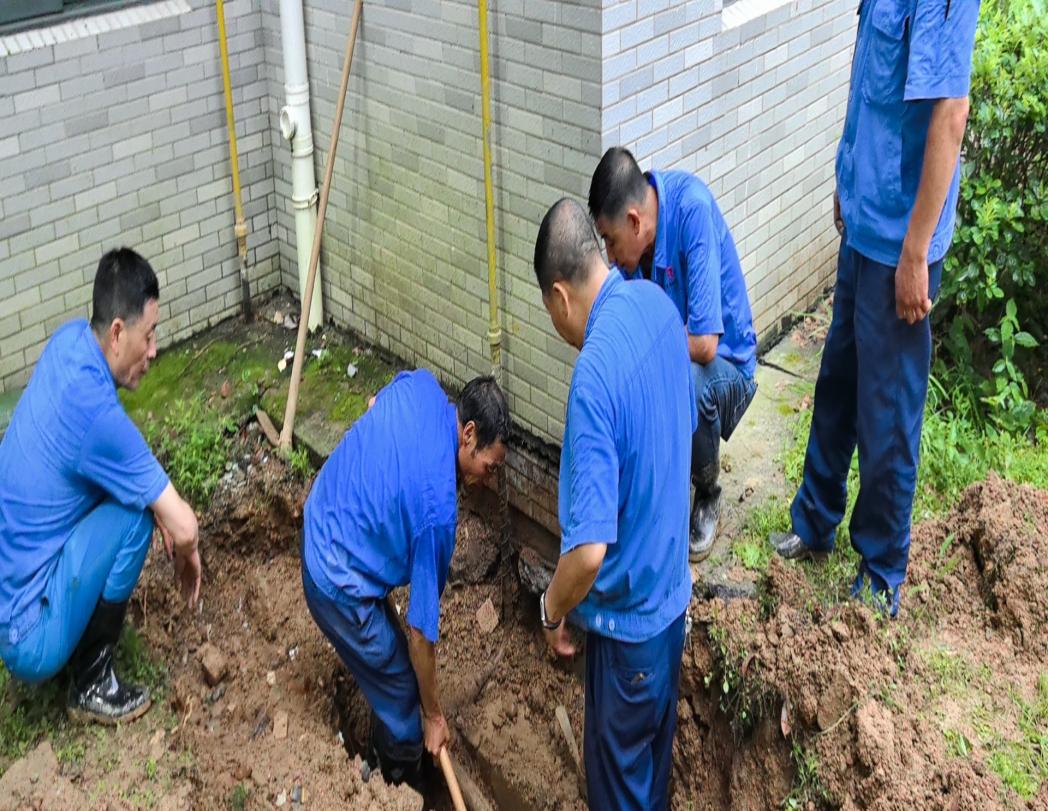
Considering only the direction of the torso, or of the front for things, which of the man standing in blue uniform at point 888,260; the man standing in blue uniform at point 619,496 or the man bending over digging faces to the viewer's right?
the man bending over digging

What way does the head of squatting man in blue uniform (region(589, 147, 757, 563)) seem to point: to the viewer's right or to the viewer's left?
to the viewer's left

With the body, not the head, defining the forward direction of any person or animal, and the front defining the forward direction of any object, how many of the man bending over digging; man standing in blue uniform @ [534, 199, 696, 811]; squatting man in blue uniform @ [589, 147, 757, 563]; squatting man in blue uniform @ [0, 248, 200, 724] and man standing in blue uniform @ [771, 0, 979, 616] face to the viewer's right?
2

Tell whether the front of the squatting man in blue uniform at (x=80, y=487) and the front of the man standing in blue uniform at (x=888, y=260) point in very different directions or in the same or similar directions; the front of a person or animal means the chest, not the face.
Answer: very different directions

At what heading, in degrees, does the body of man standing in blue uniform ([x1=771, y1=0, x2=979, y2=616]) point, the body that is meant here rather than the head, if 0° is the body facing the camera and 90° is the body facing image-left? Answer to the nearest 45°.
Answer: approximately 45°

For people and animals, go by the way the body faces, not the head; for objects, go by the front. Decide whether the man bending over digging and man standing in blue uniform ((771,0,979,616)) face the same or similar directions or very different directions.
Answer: very different directions

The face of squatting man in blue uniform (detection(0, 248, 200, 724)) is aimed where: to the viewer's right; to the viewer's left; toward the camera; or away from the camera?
to the viewer's right

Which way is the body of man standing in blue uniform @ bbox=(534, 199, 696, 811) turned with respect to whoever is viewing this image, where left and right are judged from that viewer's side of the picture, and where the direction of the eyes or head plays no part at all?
facing away from the viewer and to the left of the viewer

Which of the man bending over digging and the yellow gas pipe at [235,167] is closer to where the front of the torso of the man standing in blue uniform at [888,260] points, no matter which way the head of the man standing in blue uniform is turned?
the man bending over digging

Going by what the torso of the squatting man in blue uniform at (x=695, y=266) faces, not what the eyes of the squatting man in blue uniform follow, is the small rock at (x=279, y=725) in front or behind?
in front

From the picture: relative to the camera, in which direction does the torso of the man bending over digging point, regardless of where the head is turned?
to the viewer's right
